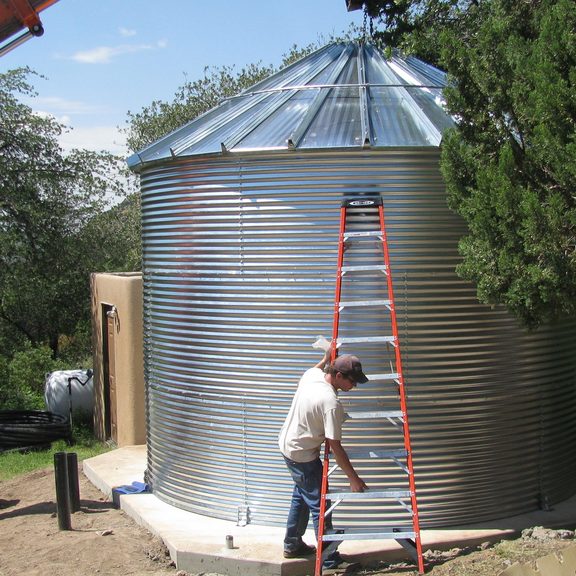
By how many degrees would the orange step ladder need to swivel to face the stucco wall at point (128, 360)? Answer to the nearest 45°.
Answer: approximately 135° to its right

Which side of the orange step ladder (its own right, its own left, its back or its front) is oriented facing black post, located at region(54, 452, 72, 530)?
right

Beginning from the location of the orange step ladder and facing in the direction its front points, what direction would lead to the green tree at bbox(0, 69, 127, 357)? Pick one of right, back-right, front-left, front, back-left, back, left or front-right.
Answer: back-right

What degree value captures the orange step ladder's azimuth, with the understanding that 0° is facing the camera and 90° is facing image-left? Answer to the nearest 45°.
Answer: approximately 0°
